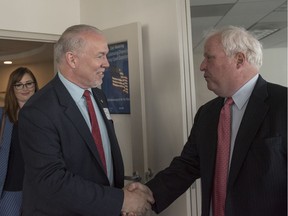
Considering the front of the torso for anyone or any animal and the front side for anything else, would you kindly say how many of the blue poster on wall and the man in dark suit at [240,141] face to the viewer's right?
0

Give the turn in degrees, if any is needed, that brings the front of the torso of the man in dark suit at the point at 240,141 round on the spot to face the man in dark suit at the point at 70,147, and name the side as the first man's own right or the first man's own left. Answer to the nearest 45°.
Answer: approximately 45° to the first man's own right

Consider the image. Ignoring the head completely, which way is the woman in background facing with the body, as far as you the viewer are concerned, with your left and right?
facing the viewer and to the right of the viewer

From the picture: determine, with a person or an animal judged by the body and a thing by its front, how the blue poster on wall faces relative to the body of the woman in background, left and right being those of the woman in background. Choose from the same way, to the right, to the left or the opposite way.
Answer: to the right

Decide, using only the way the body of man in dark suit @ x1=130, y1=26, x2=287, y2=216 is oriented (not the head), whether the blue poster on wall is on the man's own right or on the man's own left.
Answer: on the man's own right

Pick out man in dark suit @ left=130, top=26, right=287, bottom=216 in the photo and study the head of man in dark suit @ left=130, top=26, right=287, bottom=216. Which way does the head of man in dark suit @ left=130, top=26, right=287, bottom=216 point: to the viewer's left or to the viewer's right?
to the viewer's left

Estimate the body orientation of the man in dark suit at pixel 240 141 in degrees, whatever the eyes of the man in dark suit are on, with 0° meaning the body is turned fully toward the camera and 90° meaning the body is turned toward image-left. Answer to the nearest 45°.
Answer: approximately 45°

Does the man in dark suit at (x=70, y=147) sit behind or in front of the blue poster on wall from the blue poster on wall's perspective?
in front

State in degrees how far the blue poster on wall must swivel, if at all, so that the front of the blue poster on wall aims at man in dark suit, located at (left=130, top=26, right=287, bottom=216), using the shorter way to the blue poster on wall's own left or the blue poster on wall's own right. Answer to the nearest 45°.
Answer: approximately 90° to the blue poster on wall's own left

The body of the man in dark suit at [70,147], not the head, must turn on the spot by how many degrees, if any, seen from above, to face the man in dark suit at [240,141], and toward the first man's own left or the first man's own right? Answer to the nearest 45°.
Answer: approximately 45° to the first man's own left

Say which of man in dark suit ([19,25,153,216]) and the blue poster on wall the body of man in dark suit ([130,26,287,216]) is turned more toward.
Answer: the man in dark suit

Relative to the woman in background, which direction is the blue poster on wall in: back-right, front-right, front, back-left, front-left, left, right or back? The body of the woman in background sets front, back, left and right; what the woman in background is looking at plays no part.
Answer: front-left
